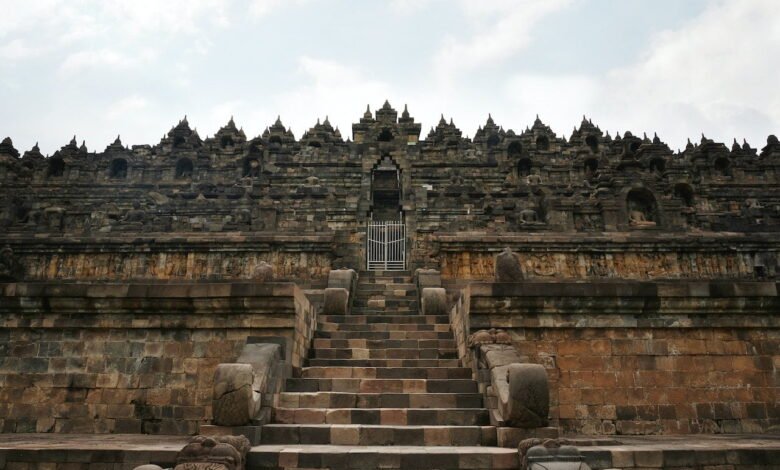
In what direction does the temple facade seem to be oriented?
toward the camera

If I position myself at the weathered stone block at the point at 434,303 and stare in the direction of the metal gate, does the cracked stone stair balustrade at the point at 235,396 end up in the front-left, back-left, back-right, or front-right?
back-left

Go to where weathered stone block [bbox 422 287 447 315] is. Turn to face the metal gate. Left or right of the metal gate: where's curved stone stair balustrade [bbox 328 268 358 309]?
left

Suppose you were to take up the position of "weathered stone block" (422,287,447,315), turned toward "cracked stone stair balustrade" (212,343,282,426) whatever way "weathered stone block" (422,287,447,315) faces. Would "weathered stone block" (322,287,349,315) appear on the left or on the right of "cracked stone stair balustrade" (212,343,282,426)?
right
